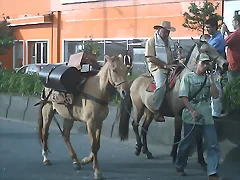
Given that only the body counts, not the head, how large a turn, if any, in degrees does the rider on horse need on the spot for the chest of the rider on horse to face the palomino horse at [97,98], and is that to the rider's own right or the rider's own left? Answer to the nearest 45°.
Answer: approximately 90° to the rider's own right

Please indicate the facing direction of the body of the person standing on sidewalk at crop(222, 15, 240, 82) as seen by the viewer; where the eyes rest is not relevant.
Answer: to the viewer's left

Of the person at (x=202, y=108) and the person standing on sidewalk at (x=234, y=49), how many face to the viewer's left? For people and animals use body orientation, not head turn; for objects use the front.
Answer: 1

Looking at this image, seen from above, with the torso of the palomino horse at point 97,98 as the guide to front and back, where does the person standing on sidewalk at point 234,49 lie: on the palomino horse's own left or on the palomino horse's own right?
on the palomino horse's own left

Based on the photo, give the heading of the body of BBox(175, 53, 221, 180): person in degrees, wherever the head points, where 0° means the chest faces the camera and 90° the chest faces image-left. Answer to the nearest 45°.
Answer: approximately 315°

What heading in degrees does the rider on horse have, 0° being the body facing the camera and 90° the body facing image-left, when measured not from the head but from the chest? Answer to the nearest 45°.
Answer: approximately 315°

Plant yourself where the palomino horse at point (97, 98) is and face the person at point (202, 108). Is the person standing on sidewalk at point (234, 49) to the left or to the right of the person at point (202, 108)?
left

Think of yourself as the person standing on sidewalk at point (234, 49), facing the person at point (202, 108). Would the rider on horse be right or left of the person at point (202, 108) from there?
right

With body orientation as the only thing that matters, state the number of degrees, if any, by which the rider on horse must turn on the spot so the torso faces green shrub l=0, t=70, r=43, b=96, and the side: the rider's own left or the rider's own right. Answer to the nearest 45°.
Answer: approximately 180°
